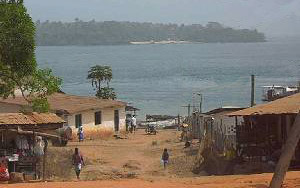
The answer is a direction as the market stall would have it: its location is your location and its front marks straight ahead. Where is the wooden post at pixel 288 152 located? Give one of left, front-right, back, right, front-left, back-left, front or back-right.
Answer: front-left

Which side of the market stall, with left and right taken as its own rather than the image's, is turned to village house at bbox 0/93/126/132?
back

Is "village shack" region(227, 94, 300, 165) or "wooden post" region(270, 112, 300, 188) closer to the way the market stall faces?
the wooden post

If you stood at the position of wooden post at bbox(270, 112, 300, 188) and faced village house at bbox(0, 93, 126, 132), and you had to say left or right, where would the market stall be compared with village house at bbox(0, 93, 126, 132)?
left

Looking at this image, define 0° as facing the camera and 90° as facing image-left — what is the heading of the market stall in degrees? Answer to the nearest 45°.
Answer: approximately 0°

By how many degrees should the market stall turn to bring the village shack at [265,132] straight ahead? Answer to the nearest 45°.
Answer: approximately 90° to its left

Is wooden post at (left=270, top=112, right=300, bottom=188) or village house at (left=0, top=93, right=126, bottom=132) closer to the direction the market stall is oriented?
the wooden post
